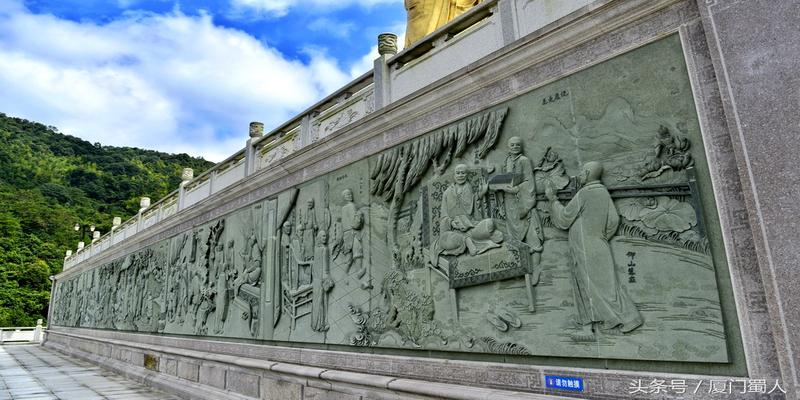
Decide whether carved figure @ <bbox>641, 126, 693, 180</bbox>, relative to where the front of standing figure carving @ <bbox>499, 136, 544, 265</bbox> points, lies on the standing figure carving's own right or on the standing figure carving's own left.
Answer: on the standing figure carving's own left

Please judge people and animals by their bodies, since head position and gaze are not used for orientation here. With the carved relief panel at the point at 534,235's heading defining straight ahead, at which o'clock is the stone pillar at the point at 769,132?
The stone pillar is roughly at 9 o'clock from the carved relief panel.

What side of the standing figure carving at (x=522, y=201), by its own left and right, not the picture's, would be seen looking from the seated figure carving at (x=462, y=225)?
right

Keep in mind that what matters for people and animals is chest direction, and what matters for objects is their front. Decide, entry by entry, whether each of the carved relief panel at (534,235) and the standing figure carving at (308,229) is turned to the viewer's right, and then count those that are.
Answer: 0

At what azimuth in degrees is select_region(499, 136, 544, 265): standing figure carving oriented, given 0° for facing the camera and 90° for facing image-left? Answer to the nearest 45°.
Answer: approximately 45°

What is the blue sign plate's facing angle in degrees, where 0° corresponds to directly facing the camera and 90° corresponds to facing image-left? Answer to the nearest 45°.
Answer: approximately 45°

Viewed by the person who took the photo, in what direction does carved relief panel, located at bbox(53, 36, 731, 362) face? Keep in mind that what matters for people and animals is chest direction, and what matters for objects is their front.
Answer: facing the viewer and to the left of the viewer

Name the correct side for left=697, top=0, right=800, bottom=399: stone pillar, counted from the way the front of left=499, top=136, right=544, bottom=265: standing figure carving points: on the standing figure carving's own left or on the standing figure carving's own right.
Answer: on the standing figure carving's own left

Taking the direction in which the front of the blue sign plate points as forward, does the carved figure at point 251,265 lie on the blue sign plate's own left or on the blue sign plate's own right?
on the blue sign plate's own right
